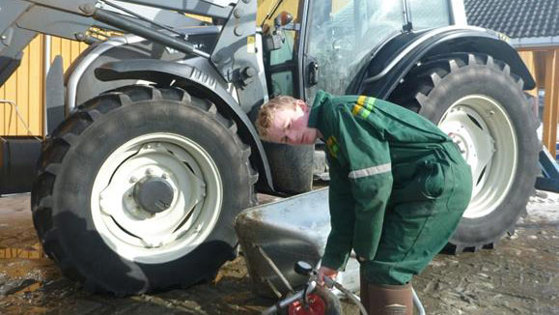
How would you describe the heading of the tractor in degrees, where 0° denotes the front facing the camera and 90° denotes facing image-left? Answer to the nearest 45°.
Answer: approximately 45°

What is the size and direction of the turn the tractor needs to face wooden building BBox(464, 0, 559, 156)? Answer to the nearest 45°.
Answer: approximately 180°
